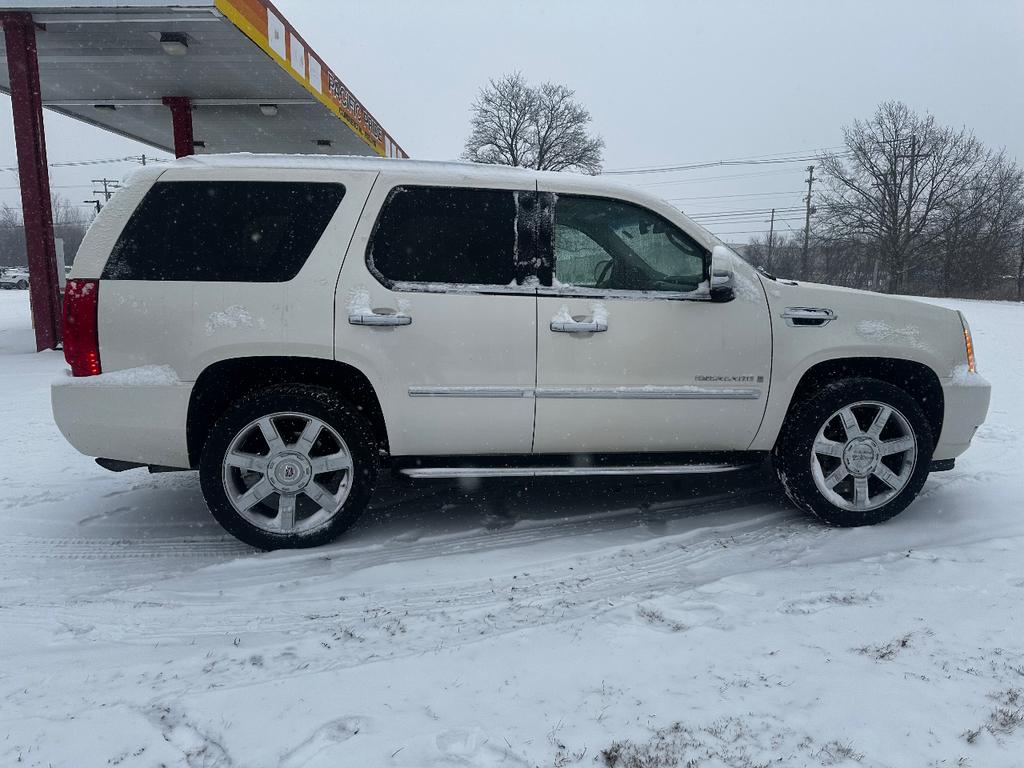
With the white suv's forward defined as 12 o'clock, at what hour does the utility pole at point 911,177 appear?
The utility pole is roughly at 10 o'clock from the white suv.

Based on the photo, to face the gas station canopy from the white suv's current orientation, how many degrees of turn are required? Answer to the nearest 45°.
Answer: approximately 135° to its left

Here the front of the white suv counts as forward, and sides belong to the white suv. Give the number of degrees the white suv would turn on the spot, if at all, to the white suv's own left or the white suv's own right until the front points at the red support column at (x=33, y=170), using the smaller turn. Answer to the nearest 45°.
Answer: approximately 135° to the white suv's own left

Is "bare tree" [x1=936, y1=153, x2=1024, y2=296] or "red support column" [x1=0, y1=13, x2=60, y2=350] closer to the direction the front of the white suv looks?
the bare tree

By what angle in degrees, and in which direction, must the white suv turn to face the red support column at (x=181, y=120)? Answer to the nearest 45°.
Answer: approximately 135° to its left

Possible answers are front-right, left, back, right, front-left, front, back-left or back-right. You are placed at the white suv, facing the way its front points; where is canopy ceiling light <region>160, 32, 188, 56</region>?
back-left

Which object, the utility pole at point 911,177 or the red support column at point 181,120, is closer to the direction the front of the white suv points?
the utility pole

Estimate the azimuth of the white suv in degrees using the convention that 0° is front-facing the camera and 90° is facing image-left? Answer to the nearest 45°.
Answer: approximately 270°

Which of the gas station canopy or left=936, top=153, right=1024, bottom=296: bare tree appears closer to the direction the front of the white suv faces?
the bare tree

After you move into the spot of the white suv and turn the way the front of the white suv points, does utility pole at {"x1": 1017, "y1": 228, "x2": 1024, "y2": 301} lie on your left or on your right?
on your left

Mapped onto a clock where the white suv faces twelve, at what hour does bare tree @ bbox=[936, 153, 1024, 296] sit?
The bare tree is roughly at 10 o'clock from the white suv.
